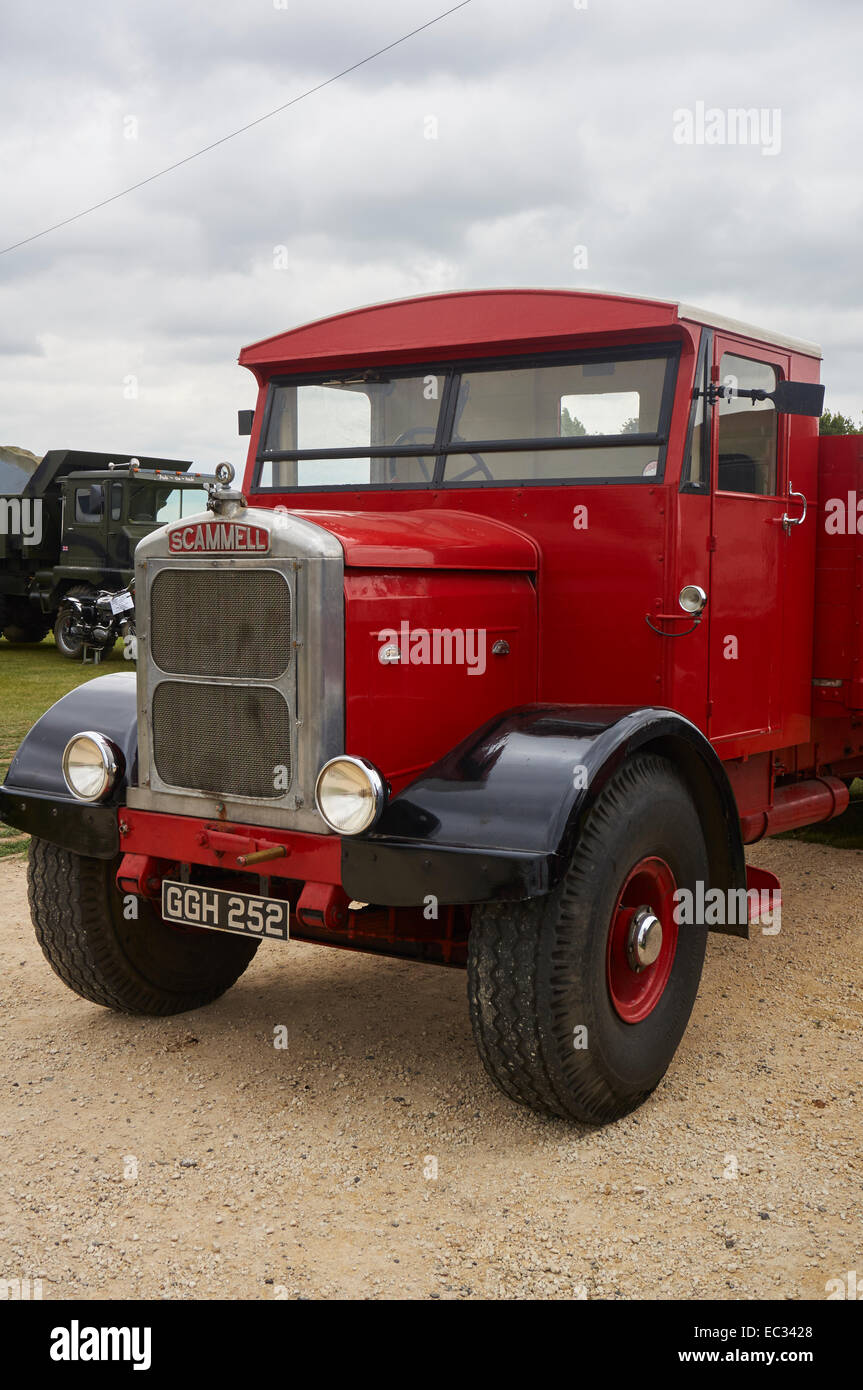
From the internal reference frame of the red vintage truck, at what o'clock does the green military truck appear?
The green military truck is roughly at 4 o'clock from the red vintage truck.

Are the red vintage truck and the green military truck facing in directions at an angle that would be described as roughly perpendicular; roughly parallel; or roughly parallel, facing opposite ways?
roughly perpendicular

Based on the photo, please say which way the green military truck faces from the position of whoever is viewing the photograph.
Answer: facing the viewer and to the right of the viewer

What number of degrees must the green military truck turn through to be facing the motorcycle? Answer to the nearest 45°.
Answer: approximately 45° to its right

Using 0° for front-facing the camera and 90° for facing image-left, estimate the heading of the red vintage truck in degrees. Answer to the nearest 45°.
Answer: approximately 45°

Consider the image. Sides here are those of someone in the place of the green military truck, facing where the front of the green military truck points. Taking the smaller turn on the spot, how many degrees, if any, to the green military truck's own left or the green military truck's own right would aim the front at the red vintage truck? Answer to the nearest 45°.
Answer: approximately 45° to the green military truck's own right

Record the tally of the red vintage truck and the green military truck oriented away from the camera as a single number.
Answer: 0
